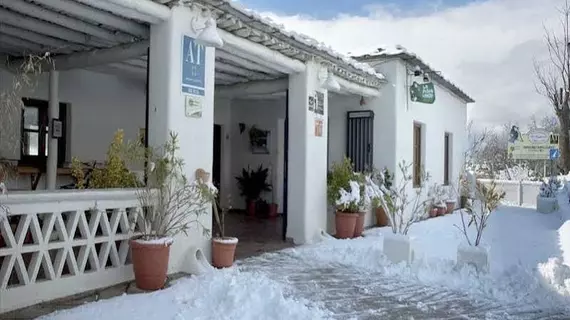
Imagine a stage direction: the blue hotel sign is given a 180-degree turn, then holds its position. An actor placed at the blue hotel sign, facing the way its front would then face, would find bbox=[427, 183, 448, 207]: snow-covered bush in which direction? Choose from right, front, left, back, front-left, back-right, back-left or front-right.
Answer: right

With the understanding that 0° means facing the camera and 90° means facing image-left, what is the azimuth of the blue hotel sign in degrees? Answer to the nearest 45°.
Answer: approximately 315°

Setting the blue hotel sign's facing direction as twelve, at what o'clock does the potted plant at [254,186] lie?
The potted plant is roughly at 8 o'clock from the blue hotel sign.

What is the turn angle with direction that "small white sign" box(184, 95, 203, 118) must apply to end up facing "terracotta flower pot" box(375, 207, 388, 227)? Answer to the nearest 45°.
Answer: approximately 90° to its left

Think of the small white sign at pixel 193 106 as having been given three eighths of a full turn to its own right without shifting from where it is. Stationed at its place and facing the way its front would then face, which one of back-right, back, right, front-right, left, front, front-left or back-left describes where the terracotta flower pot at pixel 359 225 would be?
back-right

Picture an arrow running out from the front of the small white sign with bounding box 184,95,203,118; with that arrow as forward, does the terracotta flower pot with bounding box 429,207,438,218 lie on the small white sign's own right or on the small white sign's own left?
on the small white sign's own left

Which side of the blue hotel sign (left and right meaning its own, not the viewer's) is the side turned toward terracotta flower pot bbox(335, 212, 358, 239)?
left

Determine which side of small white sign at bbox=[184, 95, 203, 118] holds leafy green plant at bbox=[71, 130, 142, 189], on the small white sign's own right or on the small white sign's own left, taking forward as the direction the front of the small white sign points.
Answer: on the small white sign's own right
